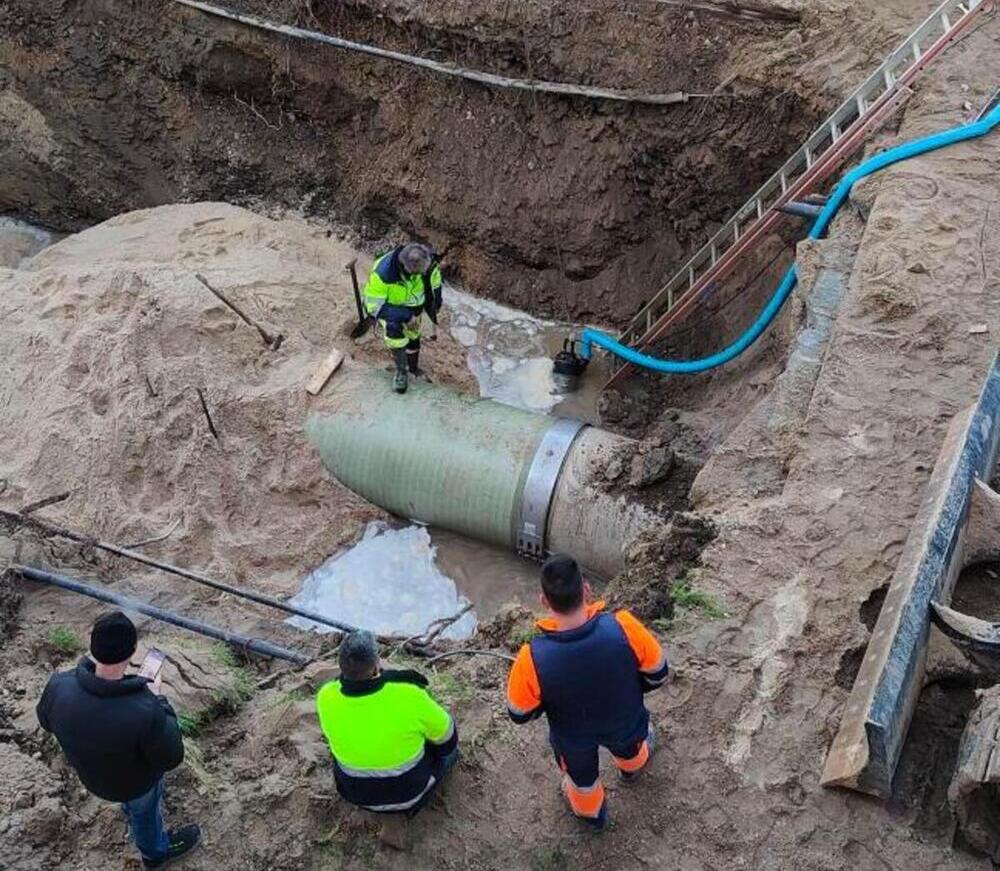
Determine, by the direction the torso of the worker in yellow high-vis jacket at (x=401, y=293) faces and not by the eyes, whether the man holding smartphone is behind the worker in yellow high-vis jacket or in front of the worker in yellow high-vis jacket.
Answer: in front

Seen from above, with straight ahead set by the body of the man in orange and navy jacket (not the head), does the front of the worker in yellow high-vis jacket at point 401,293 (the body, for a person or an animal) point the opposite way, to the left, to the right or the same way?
the opposite way

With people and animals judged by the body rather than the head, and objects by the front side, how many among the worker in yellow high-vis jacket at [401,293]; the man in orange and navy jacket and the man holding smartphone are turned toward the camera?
1

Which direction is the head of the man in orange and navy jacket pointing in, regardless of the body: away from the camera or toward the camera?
away from the camera

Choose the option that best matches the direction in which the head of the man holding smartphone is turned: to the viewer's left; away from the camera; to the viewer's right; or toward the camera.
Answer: away from the camera

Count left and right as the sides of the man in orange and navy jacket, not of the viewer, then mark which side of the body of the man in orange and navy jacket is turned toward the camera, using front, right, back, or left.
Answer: back

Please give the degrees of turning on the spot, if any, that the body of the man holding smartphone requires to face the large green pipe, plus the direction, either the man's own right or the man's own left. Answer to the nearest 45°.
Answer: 0° — they already face it

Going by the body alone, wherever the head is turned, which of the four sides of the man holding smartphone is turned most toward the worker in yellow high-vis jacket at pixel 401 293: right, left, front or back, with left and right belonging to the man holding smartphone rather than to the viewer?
front

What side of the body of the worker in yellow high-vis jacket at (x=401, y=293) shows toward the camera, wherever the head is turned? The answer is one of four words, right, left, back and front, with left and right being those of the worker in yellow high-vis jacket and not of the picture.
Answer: front

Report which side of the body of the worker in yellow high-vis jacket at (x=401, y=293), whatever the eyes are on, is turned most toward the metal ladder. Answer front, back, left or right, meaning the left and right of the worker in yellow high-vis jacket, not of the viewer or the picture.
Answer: left

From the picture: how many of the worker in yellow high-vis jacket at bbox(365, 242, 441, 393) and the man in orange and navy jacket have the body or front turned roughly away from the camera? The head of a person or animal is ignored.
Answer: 1

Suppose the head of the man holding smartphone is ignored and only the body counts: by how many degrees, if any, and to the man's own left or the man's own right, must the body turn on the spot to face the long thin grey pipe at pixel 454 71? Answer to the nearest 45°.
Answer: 0° — they already face it

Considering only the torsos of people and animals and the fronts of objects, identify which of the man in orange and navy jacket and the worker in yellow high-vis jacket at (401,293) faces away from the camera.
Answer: the man in orange and navy jacket

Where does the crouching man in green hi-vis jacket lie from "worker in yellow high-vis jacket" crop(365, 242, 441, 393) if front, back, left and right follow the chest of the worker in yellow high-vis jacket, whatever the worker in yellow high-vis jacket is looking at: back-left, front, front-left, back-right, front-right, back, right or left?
front

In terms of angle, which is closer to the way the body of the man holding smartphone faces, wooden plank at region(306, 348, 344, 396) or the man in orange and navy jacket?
the wooden plank

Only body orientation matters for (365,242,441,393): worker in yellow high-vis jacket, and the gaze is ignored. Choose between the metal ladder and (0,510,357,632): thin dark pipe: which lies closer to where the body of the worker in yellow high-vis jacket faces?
the thin dark pipe
